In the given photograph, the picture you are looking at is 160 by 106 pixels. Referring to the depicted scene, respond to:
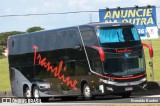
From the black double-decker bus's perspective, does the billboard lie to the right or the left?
on its left

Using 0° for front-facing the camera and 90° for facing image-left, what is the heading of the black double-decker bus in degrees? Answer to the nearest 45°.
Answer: approximately 315°

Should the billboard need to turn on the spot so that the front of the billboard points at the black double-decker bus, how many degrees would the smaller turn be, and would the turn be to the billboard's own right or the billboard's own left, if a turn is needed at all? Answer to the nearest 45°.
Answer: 0° — it already faces it

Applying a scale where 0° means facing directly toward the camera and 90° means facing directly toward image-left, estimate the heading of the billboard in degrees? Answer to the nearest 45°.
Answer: approximately 0°
